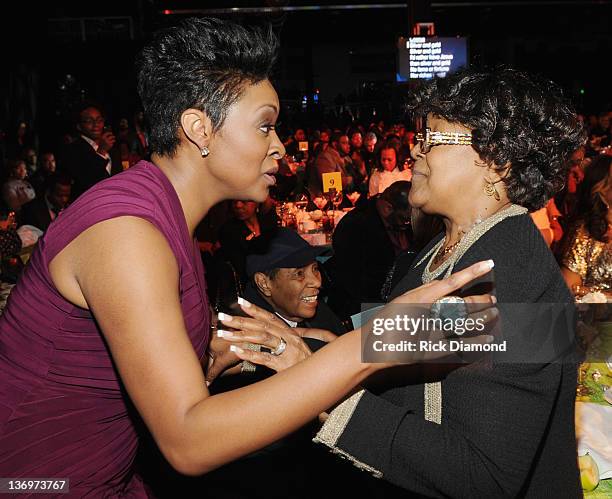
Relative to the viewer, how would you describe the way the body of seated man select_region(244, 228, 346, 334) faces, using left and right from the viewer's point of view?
facing the viewer and to the right of the viewer

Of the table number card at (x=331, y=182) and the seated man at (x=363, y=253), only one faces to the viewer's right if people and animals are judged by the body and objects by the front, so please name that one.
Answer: the seated man

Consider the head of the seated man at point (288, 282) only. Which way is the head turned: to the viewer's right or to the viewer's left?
to the viewer's right

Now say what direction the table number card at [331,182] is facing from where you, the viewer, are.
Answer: facing the viewer

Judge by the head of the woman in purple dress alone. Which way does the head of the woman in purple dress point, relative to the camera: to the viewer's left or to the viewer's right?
to the viewer's right
